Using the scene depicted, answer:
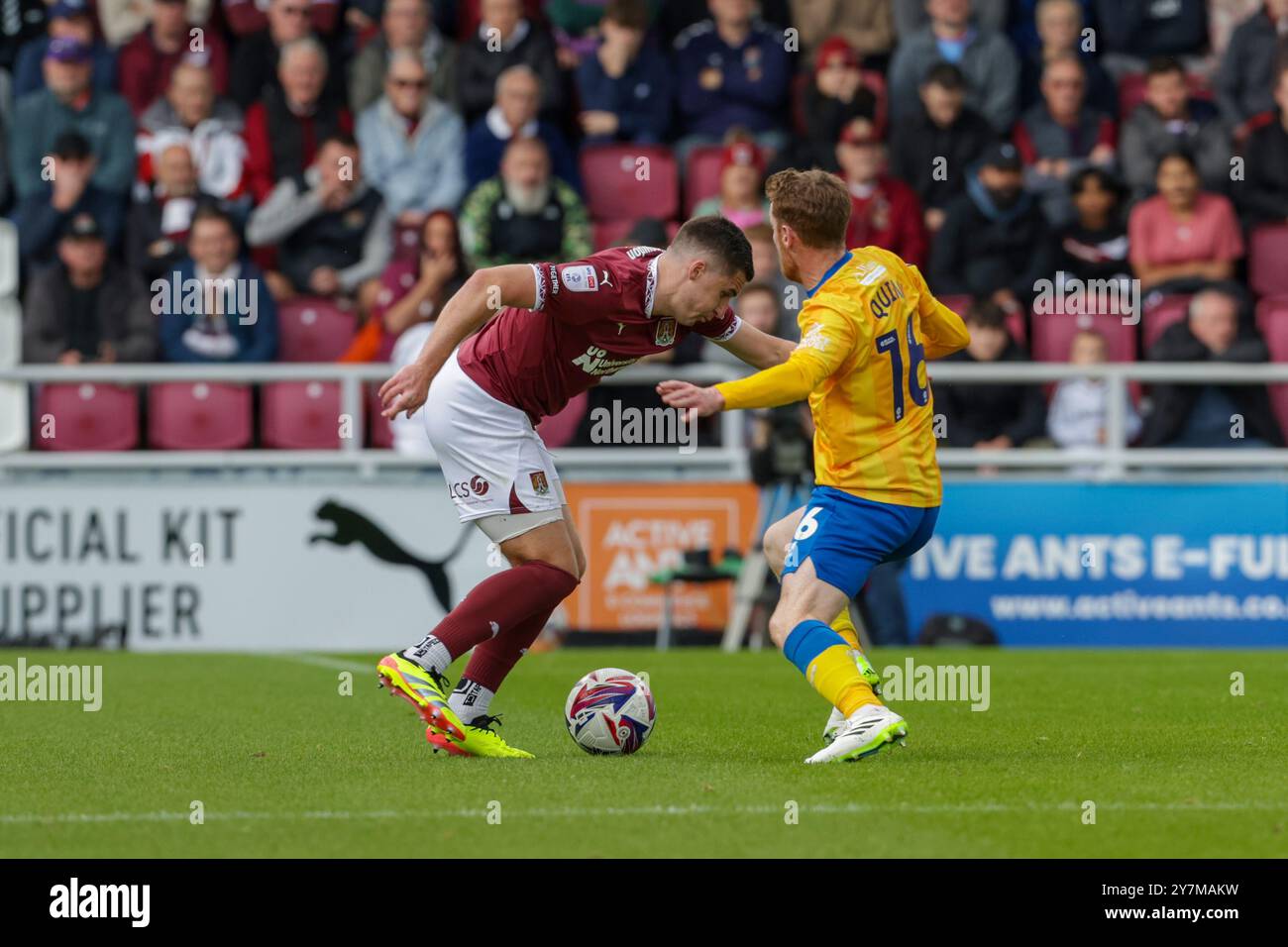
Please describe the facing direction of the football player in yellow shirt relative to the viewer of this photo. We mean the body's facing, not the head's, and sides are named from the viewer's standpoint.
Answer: facing away from the viewer and to the left of the viewer

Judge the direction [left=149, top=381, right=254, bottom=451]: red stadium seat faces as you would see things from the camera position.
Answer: facing the viewer

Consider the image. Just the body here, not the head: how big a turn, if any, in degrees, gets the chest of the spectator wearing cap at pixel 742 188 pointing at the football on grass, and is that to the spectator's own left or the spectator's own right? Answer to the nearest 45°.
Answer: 0° — they already face it

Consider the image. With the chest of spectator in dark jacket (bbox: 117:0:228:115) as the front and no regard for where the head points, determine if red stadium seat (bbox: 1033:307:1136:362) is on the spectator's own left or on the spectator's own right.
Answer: on the spectator's own left

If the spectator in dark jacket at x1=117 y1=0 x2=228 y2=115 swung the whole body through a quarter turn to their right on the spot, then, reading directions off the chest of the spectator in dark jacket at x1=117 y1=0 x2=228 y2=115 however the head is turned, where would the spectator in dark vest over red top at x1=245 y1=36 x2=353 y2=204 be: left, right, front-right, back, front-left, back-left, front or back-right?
back-left

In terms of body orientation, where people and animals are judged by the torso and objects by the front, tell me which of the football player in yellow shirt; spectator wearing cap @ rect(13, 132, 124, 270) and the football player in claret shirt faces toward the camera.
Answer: the spectator wearing cap

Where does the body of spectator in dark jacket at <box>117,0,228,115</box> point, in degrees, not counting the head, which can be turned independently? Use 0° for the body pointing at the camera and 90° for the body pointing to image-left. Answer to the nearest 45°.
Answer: approximately 0°
